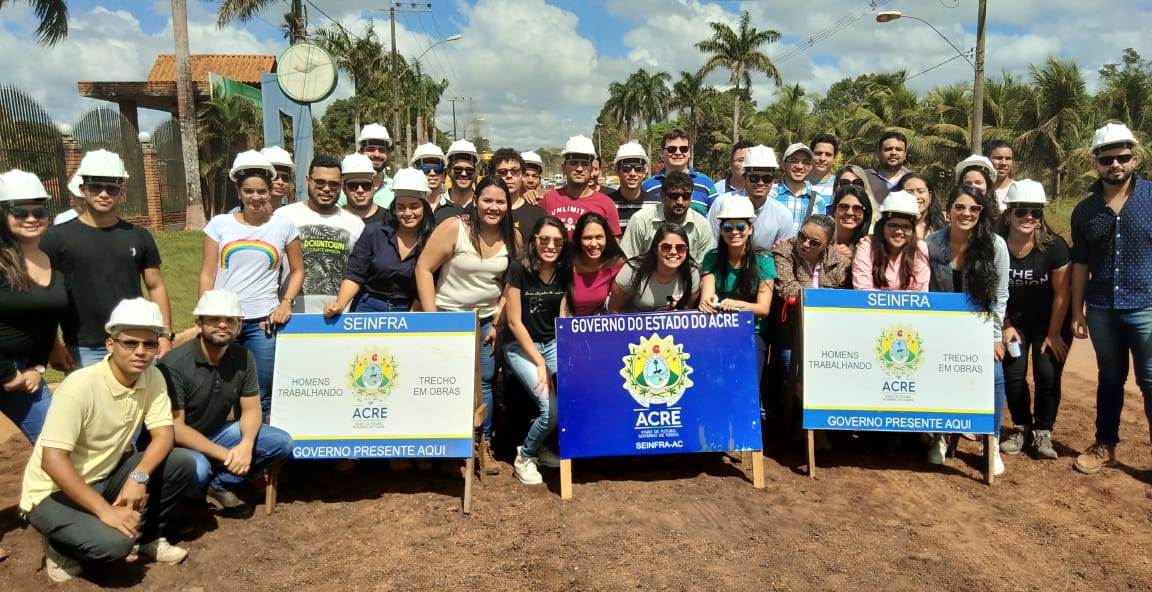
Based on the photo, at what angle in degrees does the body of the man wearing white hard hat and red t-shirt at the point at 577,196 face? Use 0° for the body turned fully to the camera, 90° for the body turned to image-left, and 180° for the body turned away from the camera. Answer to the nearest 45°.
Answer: approximately 0°

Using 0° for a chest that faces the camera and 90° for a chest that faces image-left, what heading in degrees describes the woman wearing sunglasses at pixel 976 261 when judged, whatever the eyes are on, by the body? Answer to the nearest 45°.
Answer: approximately 0°

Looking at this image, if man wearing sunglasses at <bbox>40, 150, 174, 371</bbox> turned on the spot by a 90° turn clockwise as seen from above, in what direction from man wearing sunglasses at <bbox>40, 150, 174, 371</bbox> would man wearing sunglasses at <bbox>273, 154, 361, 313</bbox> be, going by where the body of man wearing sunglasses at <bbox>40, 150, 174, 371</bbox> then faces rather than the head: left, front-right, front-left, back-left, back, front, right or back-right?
back

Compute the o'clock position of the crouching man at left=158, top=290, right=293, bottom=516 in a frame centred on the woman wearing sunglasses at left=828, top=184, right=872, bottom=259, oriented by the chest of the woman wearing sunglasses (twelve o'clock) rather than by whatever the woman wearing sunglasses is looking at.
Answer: The crouching man is roughly at 2 o'clock from the woman wearing sunglasses.

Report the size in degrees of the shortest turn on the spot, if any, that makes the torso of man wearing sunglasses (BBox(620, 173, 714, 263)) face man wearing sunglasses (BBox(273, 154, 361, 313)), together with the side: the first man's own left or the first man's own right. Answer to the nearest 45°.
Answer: approximately 90° to the first man's own right

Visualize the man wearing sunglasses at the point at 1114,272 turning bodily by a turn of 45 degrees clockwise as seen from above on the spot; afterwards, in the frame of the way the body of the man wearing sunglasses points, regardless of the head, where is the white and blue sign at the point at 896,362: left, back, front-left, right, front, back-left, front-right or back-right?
front

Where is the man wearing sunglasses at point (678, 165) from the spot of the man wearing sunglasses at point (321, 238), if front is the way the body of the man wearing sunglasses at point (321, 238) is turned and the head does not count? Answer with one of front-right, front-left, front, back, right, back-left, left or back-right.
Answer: left

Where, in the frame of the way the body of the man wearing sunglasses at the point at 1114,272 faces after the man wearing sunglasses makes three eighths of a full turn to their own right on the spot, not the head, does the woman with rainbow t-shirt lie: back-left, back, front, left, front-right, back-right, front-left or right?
left

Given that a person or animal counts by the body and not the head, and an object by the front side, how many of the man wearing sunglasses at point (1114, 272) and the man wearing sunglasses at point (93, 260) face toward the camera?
2

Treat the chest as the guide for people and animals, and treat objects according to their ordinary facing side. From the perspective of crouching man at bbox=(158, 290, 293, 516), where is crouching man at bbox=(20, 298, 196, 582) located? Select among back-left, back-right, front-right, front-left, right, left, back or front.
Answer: right

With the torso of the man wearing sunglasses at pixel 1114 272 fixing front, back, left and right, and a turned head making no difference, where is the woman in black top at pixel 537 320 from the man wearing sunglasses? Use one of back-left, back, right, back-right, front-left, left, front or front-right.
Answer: front-right
